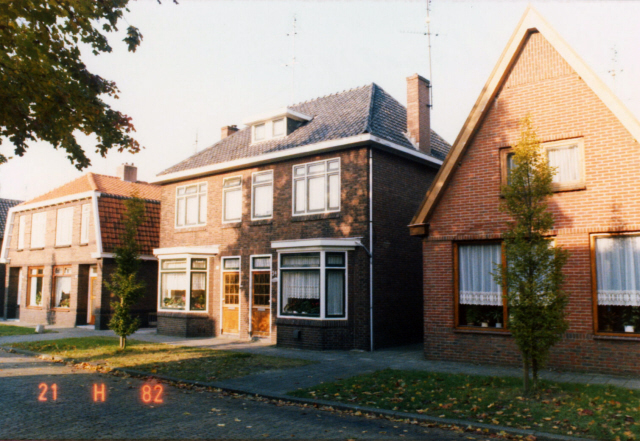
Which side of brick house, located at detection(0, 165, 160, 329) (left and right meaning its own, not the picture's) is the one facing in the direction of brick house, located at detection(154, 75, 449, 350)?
left

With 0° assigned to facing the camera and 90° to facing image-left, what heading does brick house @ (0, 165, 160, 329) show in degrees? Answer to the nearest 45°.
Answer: approximately 45°

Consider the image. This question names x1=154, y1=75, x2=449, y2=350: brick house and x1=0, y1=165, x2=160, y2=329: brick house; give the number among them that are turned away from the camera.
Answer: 0

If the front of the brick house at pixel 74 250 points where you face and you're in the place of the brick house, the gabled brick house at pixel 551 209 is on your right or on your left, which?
on your left

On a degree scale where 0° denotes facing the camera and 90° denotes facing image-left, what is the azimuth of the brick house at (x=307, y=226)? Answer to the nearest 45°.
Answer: approximately 45°

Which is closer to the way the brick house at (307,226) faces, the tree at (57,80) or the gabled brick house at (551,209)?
the tree

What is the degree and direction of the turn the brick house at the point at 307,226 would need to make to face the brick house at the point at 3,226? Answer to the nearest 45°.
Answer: approximately 90° to its right
